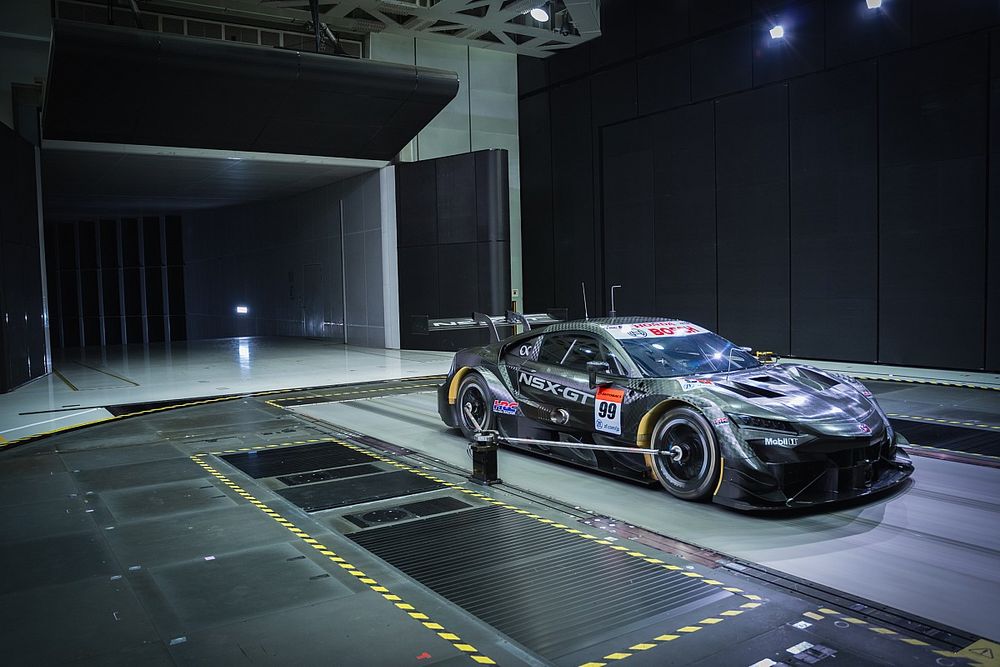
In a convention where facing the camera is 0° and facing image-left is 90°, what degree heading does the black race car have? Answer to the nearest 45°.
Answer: approximately 315°
